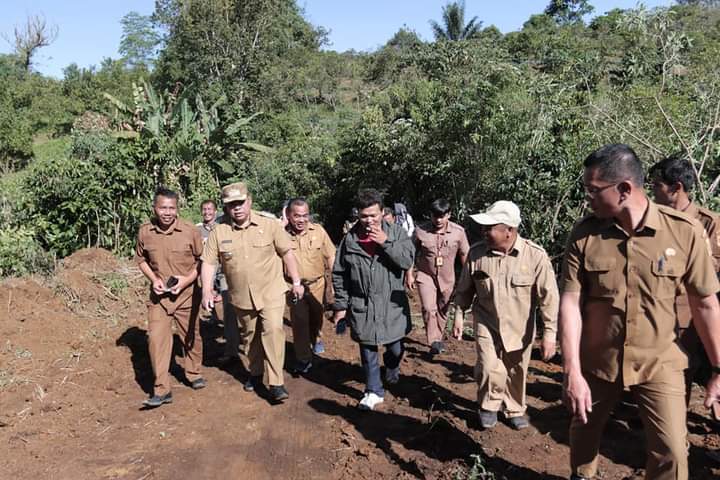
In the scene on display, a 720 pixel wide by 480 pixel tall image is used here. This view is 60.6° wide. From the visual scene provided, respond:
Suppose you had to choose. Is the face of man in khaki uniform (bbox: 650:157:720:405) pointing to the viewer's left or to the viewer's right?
to the viewer's left

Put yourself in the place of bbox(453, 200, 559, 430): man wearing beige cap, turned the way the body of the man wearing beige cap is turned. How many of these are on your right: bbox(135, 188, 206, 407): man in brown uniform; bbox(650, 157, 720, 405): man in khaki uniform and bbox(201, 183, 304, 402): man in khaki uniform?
2

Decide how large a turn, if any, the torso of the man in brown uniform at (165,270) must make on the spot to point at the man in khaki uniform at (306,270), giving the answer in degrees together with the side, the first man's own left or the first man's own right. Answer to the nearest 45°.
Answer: approximately 90° to the first man's own left

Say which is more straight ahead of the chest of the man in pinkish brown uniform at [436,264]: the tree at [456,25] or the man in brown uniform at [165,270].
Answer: the man in brown uniform

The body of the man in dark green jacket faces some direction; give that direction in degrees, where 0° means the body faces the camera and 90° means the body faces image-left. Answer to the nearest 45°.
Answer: approximately 0°

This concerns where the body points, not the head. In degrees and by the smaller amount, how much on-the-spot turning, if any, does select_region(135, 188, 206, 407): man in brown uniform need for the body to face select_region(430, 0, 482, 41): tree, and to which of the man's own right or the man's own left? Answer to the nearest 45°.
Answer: approximately 135° to the man's own left

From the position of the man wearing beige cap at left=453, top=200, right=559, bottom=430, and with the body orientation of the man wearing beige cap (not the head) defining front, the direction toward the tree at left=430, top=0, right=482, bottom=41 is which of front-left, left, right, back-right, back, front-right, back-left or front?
back

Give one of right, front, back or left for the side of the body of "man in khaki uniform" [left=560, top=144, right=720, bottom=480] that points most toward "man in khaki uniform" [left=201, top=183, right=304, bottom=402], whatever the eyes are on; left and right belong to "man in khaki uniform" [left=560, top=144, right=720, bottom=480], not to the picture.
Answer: right

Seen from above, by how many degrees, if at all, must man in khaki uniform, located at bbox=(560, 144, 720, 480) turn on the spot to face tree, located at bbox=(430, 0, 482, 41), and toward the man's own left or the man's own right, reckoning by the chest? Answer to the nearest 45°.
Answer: approximately 180°
